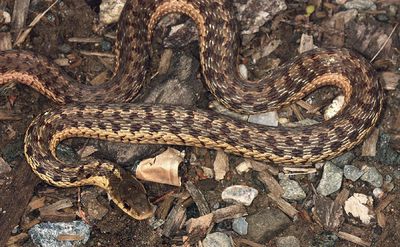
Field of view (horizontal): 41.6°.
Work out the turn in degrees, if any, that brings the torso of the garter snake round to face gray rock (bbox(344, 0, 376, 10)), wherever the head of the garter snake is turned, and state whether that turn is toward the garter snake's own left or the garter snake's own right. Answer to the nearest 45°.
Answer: approximately 90° to the garter snake's own left

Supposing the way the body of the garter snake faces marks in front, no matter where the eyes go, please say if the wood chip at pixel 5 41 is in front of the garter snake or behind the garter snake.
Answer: behind

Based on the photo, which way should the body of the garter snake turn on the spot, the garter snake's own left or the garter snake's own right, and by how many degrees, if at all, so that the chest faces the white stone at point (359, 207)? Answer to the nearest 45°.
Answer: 0° — it already faces it

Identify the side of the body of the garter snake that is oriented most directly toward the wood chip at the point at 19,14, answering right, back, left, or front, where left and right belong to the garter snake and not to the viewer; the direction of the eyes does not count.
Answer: back

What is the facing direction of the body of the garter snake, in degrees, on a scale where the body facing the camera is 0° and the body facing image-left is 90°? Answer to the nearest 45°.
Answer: approximately 315°

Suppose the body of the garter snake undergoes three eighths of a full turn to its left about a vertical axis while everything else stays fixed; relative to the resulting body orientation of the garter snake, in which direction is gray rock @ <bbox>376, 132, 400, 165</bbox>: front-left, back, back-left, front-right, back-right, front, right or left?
right
